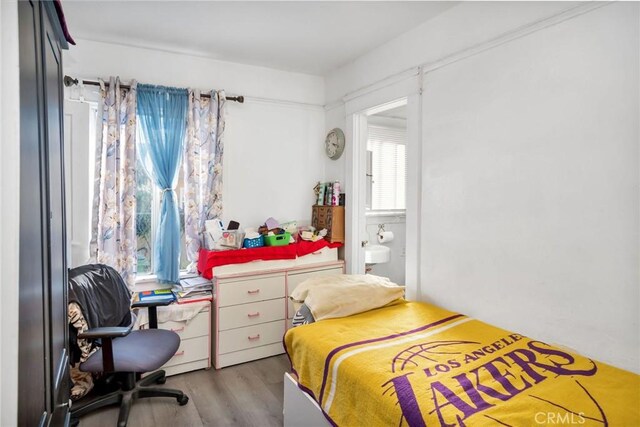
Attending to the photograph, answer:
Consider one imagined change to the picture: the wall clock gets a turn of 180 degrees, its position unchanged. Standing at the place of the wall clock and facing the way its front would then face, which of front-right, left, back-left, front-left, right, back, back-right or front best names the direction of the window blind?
front

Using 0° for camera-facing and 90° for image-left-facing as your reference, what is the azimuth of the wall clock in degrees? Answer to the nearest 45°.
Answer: approximately 45°

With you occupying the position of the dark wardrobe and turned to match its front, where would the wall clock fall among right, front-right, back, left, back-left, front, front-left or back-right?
front-left

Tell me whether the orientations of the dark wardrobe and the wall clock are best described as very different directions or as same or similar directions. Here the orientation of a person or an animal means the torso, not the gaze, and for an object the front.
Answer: very different directions

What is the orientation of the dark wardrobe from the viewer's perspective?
to the viewer's right

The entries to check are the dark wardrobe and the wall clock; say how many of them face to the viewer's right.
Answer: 1

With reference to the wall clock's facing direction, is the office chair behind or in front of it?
in front

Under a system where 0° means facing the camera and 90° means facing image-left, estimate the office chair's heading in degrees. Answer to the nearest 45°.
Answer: approximately 315°
